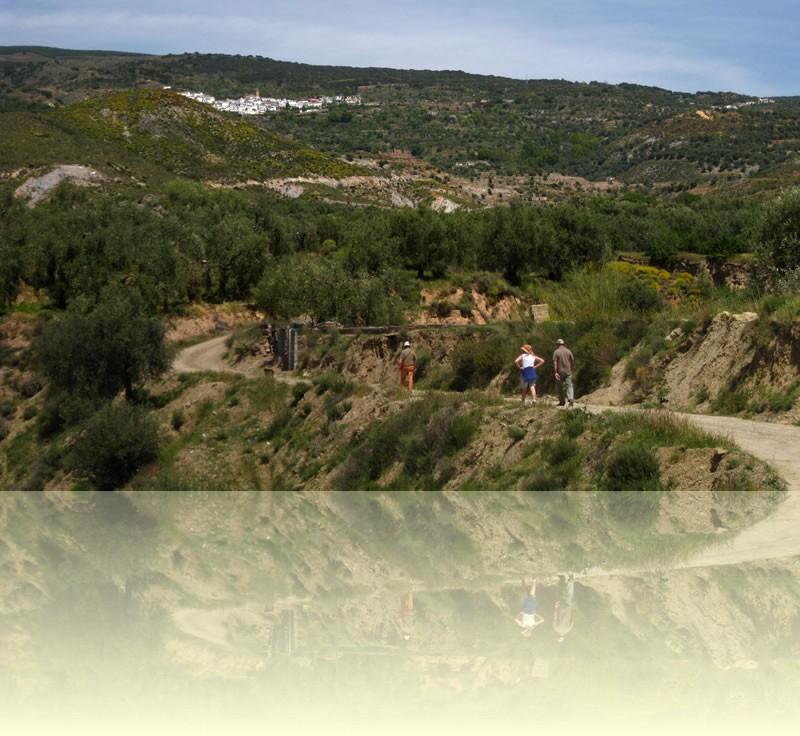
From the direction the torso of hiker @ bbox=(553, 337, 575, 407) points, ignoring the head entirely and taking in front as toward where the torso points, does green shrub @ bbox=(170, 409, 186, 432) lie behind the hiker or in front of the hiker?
in front

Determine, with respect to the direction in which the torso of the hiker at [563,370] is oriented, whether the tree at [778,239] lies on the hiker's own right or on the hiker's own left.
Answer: on the hiker's own right

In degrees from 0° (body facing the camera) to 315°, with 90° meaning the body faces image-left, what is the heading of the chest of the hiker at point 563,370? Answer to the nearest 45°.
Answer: approximately 135°

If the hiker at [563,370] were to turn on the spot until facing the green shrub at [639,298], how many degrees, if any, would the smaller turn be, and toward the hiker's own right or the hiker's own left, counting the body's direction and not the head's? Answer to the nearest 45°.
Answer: approximately 45° to the hiker's own right

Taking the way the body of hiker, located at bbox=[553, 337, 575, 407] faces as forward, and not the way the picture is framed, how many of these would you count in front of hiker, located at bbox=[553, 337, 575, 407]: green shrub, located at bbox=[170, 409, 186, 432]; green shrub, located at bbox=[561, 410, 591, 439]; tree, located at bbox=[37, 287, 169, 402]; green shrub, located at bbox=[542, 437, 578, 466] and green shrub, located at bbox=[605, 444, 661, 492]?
2

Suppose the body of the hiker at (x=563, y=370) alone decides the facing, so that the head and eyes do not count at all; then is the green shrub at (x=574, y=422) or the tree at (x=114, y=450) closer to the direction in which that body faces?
the tree

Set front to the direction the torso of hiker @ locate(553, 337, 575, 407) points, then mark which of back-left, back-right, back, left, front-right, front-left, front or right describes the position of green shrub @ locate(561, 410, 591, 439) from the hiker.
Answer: back-left

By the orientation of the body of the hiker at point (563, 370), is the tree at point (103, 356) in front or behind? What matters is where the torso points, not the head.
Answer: in front

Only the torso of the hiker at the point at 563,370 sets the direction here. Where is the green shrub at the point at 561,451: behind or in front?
behind

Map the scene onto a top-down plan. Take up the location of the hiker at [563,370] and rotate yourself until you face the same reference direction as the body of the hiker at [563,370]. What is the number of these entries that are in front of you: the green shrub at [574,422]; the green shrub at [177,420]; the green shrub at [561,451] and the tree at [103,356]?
2
